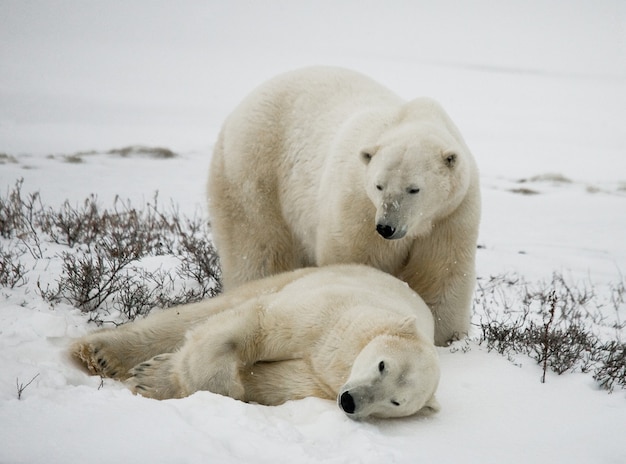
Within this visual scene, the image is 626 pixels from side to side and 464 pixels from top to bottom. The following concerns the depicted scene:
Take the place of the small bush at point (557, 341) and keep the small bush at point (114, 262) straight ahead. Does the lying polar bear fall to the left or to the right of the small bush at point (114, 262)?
left

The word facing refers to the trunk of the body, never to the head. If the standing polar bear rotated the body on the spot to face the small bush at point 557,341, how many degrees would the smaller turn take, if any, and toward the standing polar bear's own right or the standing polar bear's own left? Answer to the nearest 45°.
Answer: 0° — it already faces it

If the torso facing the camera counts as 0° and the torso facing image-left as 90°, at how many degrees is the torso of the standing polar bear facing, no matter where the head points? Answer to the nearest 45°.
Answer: approximately 315°

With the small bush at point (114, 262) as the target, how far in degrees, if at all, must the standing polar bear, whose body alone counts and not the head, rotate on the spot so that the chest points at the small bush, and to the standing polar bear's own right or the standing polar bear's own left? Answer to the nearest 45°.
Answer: approximately 135° to the standing polar bear's own right

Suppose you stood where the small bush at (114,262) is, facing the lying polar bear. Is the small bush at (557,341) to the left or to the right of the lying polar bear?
left
